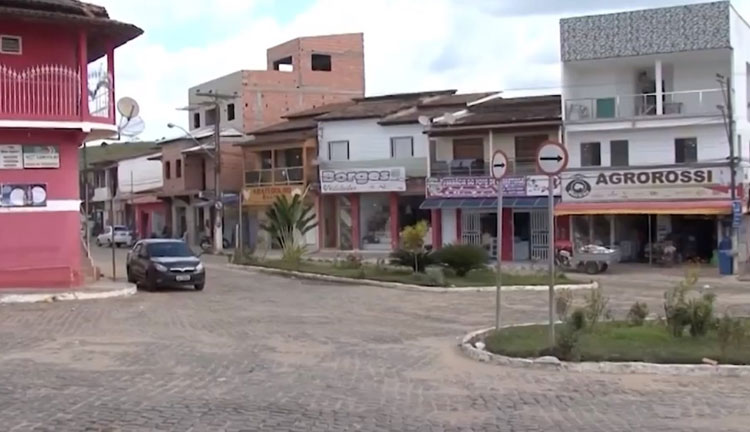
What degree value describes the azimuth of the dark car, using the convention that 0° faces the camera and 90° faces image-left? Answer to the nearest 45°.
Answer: approximately 315°

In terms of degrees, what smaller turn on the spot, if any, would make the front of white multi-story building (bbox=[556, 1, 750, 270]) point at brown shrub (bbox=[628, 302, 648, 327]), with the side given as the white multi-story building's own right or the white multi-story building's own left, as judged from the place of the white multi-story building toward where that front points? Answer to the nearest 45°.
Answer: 0° — it already faces it

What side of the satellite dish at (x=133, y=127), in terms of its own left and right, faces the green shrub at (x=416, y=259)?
front

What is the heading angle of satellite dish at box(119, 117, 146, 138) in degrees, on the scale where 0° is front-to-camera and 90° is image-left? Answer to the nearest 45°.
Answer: approximately 315°

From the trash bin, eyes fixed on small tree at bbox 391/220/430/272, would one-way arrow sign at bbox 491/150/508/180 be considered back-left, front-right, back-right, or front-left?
front-left

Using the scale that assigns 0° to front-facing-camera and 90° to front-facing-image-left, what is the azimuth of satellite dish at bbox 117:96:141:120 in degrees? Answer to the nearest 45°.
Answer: approximately 315°

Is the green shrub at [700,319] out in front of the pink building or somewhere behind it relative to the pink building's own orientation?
in front

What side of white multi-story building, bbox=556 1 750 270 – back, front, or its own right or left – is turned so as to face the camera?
front

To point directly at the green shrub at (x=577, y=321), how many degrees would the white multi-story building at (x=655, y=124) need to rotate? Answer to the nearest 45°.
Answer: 0° — it already faces it

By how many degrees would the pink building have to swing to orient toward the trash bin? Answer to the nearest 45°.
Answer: approximately 90° to its left

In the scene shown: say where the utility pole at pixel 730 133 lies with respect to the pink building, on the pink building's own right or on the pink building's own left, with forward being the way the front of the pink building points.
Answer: on the pink building's own left
